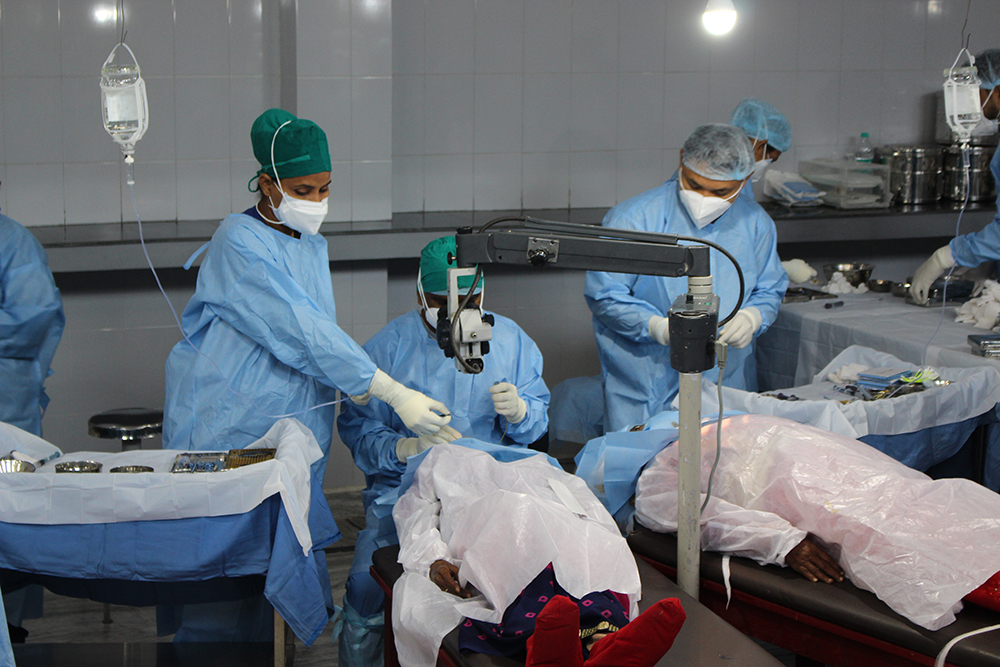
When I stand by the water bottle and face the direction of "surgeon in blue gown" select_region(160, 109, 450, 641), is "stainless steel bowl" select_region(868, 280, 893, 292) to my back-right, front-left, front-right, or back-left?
front-left

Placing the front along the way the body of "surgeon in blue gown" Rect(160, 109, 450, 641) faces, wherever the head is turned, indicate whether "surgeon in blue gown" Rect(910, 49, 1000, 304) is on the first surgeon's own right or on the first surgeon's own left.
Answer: on the first surgeon's own left

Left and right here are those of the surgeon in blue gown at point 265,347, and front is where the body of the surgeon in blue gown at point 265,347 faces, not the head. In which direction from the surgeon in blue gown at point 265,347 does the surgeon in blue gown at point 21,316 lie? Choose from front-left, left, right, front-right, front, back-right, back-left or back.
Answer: back

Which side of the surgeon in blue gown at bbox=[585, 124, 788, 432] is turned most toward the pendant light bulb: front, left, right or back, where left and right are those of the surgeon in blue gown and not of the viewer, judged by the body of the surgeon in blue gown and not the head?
back

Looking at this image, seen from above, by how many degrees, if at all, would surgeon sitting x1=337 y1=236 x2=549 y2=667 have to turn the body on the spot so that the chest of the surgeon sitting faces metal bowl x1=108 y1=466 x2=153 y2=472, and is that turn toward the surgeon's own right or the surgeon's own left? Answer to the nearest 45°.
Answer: approximately 45° to the surgeon's own right

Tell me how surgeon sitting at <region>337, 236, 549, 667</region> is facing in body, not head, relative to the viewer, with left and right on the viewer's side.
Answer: facing the viewer

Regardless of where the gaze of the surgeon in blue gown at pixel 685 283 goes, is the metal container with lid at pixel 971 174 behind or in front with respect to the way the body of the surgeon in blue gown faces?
behind

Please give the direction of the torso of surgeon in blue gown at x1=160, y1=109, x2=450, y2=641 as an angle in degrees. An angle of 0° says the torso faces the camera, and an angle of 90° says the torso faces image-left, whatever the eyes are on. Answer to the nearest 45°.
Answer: approximately 315°

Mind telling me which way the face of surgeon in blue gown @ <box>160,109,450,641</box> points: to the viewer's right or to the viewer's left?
to the viewer's right

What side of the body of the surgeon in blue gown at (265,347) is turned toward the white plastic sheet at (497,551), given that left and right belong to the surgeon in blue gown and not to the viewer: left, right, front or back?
front

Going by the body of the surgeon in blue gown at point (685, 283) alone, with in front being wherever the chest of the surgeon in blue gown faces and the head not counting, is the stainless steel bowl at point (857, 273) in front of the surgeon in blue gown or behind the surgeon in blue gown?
behind

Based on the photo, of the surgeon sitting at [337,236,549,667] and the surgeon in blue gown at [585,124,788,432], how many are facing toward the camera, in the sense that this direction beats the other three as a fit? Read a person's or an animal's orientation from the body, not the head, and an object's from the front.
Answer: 2

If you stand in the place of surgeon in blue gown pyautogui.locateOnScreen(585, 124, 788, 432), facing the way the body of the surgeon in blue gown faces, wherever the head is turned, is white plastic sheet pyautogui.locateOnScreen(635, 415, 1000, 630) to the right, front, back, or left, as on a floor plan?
front
